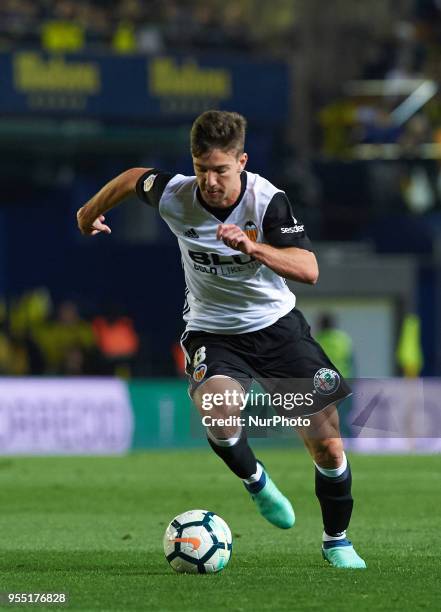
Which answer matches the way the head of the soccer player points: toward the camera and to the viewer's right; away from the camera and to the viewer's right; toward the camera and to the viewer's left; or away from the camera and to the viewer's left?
toward the camera and to the viewer's left
